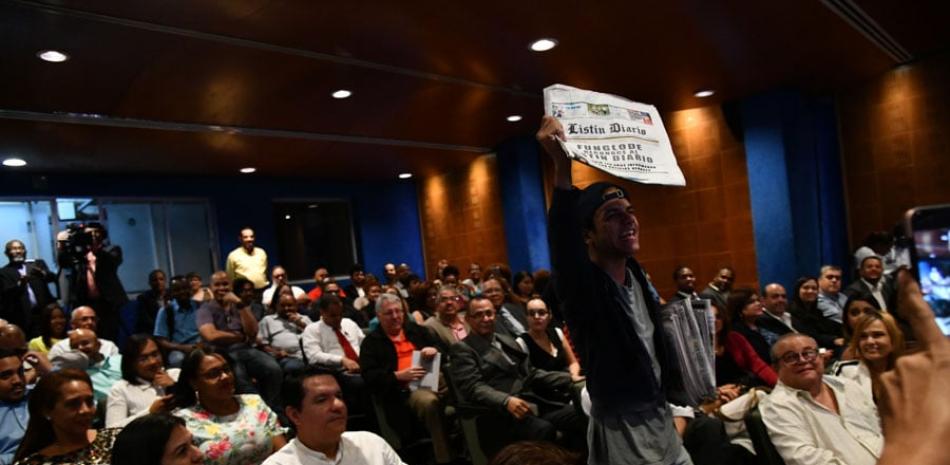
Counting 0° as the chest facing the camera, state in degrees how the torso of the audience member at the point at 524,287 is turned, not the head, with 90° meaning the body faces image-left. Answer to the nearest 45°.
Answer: approximately 315°

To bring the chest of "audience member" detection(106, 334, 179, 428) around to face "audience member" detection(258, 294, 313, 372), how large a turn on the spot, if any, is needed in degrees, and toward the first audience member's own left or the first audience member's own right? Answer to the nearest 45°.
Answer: approximately 90° to the first audience member's own left

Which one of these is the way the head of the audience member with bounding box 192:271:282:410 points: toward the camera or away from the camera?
toward the camera

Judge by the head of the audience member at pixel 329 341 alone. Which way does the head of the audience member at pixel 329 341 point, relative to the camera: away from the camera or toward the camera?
toward the camera

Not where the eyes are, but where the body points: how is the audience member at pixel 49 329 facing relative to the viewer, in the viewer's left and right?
facing the viewer and to the right of the viewer

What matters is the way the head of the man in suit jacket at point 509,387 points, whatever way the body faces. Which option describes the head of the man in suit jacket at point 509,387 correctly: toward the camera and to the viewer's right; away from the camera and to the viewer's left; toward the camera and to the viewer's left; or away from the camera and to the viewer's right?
toward the camera and to the viewer's right

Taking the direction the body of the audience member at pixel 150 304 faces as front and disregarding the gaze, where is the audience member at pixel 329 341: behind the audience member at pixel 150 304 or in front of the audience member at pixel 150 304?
in front

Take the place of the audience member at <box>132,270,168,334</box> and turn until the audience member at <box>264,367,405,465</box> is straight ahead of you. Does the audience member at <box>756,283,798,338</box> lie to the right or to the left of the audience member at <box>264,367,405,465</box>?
left

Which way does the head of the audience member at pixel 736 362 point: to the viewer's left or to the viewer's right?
to the viewer's left

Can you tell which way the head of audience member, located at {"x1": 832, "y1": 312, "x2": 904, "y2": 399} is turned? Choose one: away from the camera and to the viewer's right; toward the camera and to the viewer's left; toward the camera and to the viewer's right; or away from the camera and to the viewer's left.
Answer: toward the camera and to the viewer's left

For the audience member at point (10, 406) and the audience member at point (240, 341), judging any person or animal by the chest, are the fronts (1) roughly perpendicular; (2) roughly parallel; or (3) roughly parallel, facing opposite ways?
roughly parallel
